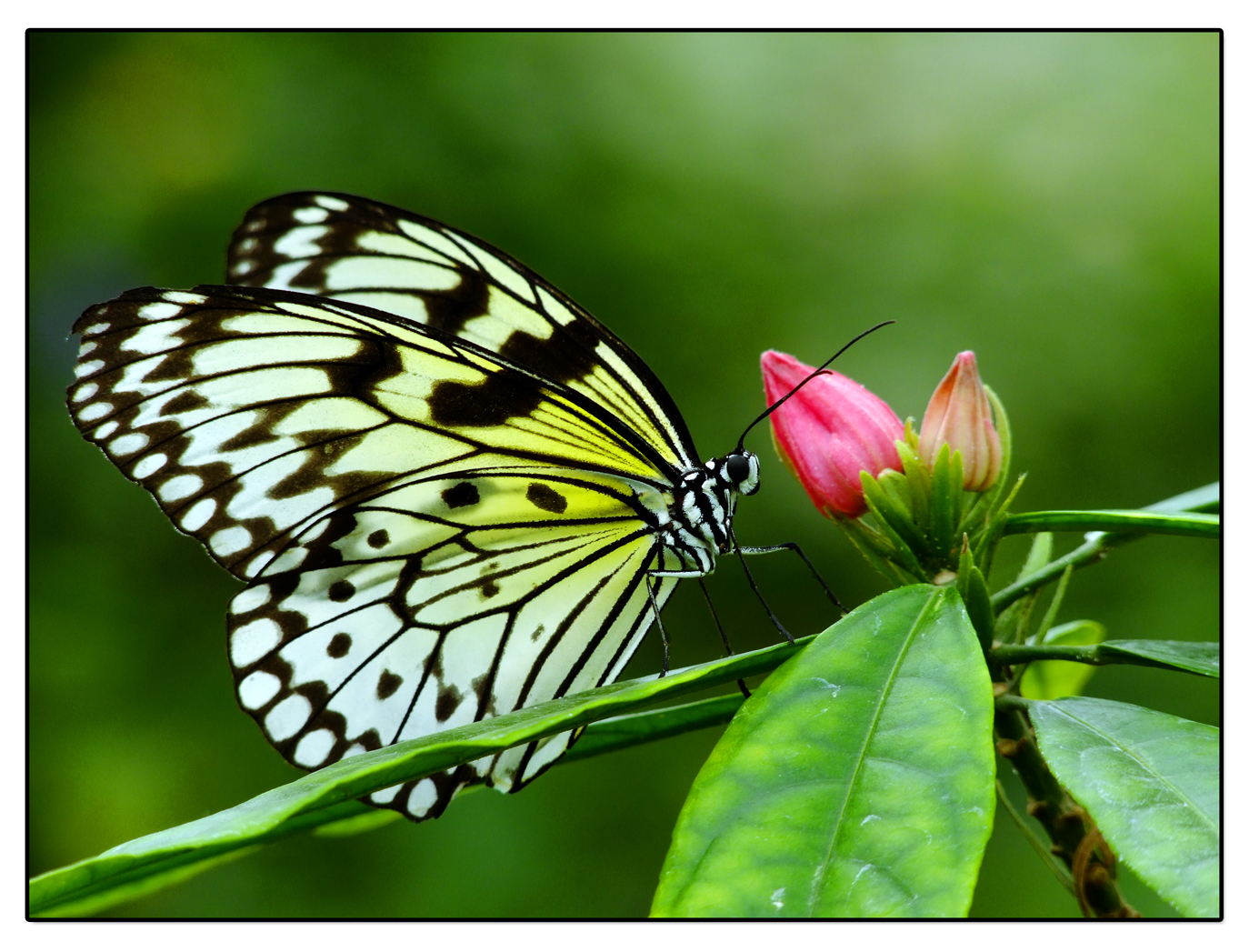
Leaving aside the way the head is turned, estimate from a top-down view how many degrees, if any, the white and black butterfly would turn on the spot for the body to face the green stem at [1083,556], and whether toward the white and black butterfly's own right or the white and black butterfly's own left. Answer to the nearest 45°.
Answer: approximately 45° to the white and black butterfly's own right

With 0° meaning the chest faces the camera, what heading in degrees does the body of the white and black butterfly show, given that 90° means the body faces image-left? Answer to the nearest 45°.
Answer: approximately 270°

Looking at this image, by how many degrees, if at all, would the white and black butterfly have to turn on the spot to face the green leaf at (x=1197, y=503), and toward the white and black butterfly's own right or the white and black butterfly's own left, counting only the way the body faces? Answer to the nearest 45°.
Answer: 0° — it already faces it

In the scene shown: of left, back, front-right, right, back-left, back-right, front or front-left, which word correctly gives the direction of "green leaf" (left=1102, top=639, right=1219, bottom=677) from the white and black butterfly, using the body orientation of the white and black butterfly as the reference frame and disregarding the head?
front-right

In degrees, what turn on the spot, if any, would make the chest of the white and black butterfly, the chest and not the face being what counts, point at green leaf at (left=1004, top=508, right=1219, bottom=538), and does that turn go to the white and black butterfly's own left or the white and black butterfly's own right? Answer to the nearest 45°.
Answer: approximately 45° to the white and black butterfly's own right

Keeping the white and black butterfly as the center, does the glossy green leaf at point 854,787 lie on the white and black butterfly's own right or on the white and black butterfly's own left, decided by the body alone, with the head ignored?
on the white and black butterfly's own right
